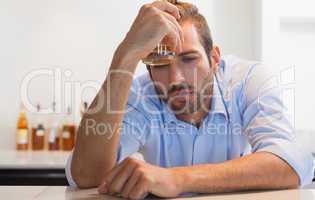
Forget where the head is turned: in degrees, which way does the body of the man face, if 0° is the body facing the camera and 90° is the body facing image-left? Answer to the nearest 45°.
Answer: approximately 0°

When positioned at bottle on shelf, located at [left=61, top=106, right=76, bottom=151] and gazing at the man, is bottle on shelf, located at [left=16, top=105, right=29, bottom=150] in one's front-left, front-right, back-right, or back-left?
back-right

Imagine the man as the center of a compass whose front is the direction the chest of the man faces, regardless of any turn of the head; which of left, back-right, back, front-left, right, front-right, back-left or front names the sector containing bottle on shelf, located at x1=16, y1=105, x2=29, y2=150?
back-right

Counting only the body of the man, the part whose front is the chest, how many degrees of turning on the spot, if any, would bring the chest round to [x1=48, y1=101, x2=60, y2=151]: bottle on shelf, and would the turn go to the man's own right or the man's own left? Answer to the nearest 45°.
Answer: approximately 135° to the man's own right

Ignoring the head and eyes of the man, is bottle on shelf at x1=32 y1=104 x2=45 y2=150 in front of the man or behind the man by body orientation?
behind

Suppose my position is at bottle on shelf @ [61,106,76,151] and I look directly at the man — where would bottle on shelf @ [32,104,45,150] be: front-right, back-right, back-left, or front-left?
back-right

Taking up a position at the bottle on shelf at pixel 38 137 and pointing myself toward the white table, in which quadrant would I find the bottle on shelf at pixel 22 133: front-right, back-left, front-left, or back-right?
back-right
